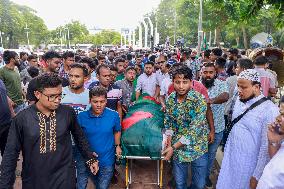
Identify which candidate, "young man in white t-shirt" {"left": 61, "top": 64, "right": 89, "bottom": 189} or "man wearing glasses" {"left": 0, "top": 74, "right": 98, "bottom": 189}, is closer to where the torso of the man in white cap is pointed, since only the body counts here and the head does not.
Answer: the man wearing glasses

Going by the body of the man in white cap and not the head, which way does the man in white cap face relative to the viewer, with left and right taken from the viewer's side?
facing the viewer and to the left of the viewer

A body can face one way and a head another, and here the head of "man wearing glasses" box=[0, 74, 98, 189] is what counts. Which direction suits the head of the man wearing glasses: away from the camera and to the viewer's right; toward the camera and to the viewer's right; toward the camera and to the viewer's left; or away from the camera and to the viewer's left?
toward the camera and to the viewer's right

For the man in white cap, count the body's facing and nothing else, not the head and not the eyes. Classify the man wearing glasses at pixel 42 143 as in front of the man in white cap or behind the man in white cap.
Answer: in front

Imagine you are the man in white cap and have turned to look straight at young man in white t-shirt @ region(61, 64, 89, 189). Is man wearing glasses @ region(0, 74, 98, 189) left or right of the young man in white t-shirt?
left

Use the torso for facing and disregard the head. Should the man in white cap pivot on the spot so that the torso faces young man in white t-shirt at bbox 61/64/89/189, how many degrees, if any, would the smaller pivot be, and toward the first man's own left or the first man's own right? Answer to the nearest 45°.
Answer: approximately 45° to the first man's own right

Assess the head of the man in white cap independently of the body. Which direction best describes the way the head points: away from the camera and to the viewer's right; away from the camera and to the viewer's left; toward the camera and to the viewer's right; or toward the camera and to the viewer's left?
toward the camera and to the viewer's left
